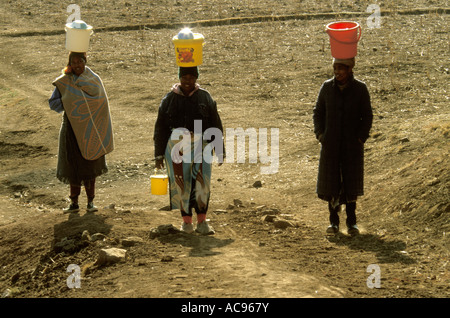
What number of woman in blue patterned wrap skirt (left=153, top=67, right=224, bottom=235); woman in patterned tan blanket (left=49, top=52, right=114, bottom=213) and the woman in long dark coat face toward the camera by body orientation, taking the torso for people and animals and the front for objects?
3

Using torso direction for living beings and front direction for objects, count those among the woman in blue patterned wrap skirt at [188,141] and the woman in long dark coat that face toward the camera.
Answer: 2

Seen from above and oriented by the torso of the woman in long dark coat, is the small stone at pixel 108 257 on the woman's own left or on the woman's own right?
on the woman's own right

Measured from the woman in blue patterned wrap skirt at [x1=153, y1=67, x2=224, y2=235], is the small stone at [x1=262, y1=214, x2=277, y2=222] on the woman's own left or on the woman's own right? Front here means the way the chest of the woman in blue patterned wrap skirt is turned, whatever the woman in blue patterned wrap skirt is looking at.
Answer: on the woman's own left

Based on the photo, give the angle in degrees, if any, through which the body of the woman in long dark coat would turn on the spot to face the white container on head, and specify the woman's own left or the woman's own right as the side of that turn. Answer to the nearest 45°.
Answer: approximately 90° to the woman's own right

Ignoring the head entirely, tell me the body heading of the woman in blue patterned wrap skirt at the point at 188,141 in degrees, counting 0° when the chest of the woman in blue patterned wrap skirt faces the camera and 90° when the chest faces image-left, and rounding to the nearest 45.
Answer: approximately 0°

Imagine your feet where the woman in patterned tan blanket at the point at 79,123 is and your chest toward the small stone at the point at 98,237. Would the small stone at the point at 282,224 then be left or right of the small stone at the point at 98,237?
left

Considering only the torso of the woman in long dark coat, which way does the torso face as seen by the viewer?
toward the camera

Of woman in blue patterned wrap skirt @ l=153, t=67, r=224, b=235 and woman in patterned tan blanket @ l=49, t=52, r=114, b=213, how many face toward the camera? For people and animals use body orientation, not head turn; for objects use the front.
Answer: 2

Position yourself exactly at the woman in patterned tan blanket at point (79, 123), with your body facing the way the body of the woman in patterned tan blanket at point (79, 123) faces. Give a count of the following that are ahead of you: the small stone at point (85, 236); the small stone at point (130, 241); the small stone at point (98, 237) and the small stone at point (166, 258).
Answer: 4

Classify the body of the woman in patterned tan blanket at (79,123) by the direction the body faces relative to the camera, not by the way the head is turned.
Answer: toward the camera
